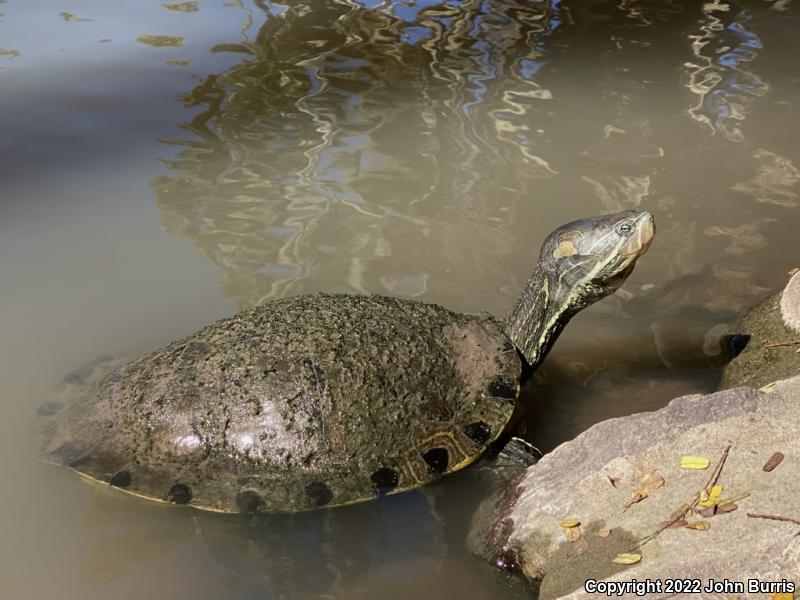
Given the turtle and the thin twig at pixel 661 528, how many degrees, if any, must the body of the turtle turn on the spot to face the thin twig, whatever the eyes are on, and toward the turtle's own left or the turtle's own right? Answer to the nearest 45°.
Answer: approximately 45° to the turtle's own right

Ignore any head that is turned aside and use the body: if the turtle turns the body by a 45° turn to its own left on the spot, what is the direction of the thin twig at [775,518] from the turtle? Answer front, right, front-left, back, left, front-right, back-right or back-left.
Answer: right

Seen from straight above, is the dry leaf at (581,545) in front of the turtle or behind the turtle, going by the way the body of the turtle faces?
in front

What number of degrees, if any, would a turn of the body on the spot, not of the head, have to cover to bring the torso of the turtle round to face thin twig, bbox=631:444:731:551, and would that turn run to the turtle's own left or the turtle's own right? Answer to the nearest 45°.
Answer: approximately 45° to the turtle's own right

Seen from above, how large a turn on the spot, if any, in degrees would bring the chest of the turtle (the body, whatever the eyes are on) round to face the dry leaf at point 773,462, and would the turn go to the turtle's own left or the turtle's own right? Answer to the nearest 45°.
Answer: approximately 45° to the turtle's own right

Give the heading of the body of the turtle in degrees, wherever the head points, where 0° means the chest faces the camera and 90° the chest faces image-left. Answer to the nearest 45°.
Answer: approximately 270°

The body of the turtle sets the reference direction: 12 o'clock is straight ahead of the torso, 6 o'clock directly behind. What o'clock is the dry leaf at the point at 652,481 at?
The dry leaf is roughly at 1 o'clock from the turtle.

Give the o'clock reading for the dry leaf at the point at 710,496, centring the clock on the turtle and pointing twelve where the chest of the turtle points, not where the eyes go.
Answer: The dry leaf is roughly at 1 o'clock from the turtle.

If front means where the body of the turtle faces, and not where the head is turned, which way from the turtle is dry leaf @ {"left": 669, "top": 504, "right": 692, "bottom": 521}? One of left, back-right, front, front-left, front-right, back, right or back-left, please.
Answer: front-right

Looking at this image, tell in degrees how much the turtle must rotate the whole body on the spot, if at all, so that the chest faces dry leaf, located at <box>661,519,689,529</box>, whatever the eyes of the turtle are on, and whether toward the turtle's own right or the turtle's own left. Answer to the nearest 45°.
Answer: approximately 45° to the turtle's own right

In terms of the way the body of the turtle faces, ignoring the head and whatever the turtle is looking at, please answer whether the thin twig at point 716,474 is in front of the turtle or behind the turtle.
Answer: in front

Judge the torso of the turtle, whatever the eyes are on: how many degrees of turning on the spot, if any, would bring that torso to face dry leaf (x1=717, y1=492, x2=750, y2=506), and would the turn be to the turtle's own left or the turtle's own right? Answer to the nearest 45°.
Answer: approximately 45° to the turtle's own right

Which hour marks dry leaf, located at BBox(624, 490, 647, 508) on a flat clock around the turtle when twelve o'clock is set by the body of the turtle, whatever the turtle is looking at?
The dry leaf is roughly at 1 o'clock from the turtle.

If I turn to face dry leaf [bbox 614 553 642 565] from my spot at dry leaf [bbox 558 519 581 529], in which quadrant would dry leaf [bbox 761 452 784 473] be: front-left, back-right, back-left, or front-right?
front-left

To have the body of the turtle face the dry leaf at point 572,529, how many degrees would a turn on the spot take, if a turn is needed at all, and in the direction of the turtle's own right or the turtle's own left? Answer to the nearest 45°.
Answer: approximately 45° to the turtle's own right

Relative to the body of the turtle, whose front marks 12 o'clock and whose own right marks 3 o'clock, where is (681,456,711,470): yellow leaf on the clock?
The yellow leaf is roughly at 1 o'clock from the turtle.
